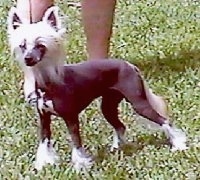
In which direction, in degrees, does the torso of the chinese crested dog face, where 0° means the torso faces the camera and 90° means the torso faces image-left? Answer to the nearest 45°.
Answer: approximately 45°
